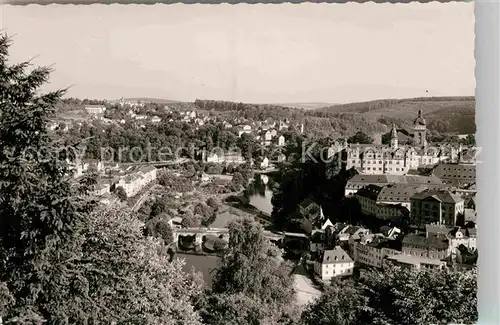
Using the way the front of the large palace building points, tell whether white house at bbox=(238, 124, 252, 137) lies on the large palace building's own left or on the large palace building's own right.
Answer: on the large palace building's own right

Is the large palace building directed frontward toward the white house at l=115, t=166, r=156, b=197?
no

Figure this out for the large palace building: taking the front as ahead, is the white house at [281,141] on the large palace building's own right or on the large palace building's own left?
on the large palace building's own right

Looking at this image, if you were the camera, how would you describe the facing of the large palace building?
facing the viewer

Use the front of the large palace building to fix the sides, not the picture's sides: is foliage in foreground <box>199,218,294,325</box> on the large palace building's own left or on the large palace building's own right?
on the large palace building's own right

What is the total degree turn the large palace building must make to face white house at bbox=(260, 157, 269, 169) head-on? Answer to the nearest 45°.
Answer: approximately 90° to its right

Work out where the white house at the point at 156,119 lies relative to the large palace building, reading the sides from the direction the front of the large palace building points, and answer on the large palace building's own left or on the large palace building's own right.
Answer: on the large palace building's own right

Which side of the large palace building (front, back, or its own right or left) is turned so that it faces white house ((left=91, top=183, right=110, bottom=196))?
right

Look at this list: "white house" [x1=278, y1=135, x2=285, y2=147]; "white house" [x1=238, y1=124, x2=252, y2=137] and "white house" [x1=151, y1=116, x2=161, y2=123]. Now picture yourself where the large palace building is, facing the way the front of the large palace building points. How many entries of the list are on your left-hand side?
0
